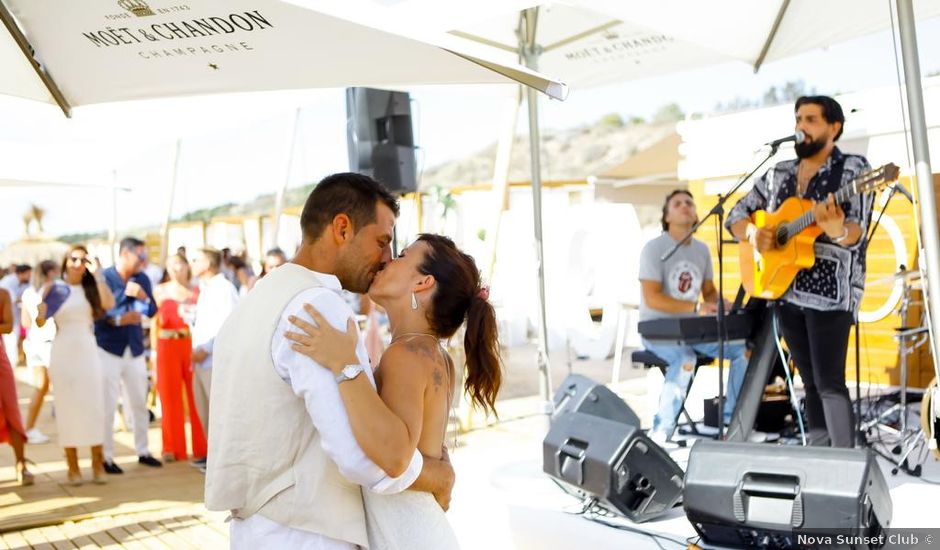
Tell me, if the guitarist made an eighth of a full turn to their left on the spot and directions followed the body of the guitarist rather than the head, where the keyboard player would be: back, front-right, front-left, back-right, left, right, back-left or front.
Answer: back-right

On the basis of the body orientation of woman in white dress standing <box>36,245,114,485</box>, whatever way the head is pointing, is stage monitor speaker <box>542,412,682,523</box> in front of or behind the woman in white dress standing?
in front

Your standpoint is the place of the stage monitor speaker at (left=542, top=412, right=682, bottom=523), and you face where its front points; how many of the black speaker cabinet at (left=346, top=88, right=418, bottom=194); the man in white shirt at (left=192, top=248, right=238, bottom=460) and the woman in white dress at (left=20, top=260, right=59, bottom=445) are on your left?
3

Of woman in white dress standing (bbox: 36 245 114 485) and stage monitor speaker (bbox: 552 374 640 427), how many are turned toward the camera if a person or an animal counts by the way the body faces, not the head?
1

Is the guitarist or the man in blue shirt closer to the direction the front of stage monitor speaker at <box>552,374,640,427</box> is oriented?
the guitarist

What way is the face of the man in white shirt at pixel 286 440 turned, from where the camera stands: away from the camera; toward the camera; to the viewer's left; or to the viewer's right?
to the viewer's right

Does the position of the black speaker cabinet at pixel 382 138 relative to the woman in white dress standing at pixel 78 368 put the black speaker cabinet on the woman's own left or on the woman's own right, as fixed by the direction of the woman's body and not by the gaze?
on the woman's own left

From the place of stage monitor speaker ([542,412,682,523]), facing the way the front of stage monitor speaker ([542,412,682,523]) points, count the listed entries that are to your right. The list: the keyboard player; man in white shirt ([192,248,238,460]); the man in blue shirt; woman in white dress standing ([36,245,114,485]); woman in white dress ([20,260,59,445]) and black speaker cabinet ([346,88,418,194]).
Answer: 0

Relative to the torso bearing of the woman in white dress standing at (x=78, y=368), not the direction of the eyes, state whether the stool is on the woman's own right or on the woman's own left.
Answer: on the woman's own left

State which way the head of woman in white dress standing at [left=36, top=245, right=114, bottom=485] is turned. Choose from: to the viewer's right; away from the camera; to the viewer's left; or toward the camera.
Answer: toward the camera

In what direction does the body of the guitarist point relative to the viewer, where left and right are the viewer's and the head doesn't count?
facing the viewer and to the left of the viewer

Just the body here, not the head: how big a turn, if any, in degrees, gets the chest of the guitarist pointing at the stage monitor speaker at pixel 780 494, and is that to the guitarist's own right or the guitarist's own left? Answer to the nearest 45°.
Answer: approximately 45° to the guitarist's own left

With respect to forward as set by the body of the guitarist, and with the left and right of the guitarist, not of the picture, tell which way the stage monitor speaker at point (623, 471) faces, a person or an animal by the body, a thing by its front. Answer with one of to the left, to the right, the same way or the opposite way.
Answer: the opposite way

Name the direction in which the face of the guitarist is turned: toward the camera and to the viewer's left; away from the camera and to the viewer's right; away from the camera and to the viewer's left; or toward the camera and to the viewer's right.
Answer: toward the camera and to the viewer's left

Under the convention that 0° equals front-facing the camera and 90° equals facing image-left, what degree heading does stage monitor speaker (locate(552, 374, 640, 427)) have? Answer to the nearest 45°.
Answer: approximately 225°

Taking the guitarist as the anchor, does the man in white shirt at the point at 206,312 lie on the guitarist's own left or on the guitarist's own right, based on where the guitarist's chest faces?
on the guitarist's own right

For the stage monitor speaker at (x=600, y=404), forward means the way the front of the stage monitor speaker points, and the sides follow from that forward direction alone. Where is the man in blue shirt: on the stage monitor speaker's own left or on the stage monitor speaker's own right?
on the stage monitor speaker's own left

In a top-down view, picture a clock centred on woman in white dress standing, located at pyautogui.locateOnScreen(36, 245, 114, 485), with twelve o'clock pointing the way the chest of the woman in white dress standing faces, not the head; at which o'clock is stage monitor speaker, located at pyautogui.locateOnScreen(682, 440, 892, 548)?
The stage monitor speaker is roughly at 11 o'clock from the woman in white dress standing.

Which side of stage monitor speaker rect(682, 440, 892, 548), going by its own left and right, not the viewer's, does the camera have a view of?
back

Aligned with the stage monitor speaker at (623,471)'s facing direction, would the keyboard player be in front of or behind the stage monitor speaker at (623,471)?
in front

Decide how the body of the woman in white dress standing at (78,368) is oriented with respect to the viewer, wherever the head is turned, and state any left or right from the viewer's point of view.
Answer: facing the viewer
